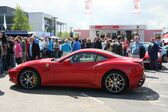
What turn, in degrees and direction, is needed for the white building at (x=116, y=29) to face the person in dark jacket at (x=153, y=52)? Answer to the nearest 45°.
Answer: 0° — it already faces them

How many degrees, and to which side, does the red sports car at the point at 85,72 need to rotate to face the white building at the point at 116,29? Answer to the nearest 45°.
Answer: approximately 90° to its right

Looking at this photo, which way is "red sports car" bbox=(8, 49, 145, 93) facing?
to the viewer's left

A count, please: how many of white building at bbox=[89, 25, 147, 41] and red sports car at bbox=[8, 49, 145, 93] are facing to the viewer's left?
1

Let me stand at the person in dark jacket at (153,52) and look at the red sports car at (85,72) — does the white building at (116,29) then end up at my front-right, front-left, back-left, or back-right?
back-right

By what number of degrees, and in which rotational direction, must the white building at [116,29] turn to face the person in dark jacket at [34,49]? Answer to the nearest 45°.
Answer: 0° — it already faces them

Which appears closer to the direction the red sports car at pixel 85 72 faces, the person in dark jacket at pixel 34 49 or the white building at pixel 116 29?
the person in dark jacket

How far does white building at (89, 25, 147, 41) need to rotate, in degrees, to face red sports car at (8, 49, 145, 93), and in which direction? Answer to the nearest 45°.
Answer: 0° — it already faces it

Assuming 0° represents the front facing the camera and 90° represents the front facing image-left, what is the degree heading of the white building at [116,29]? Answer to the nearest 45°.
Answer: approximately 0°

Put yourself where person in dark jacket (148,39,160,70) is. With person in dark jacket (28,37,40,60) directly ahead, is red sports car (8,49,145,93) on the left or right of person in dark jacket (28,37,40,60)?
left

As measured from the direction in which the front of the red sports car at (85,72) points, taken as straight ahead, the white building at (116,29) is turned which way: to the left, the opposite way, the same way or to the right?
to the left

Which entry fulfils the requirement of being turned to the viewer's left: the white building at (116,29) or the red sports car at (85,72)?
the red sports car
